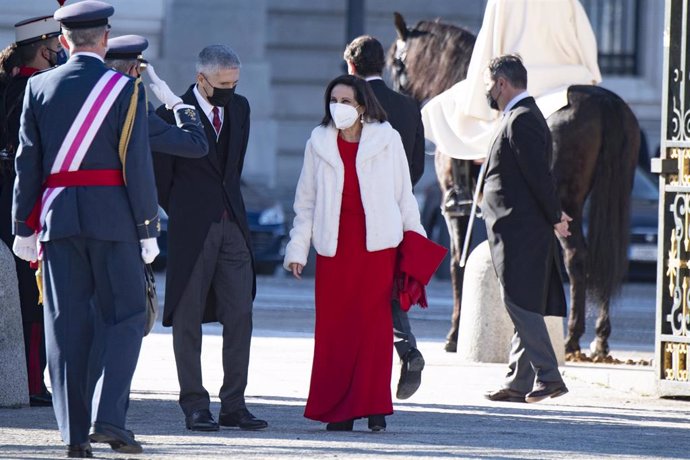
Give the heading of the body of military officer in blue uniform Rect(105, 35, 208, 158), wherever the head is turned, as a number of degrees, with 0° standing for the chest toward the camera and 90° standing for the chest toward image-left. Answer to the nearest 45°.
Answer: approximately 225°

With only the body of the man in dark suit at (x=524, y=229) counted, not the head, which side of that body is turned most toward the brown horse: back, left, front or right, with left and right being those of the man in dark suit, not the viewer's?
right

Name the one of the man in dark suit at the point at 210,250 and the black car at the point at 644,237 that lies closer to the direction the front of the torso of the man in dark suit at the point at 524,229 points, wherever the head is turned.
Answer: the man in dark suit

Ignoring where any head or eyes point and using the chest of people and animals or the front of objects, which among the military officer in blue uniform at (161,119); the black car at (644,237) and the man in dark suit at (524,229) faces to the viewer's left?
the man in dark suit

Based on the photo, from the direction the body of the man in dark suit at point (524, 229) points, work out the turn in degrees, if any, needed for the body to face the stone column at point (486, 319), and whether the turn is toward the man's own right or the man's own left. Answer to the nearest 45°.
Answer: approximately 90° to the man's own right

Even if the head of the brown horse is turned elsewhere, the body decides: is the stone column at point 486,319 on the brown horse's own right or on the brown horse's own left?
on the brown horse's own left

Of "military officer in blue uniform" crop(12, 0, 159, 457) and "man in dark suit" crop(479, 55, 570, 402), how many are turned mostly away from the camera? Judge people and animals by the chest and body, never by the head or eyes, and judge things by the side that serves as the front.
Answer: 1

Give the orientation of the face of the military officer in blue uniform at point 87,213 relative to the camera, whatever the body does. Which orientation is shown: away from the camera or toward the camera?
away from the camera

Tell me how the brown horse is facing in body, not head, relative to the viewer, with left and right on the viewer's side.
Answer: facing away from the viewer and to the left of the viewer

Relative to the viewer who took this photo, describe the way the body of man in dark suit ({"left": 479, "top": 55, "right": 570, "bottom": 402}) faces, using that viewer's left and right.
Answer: facing to the left of the viewer
